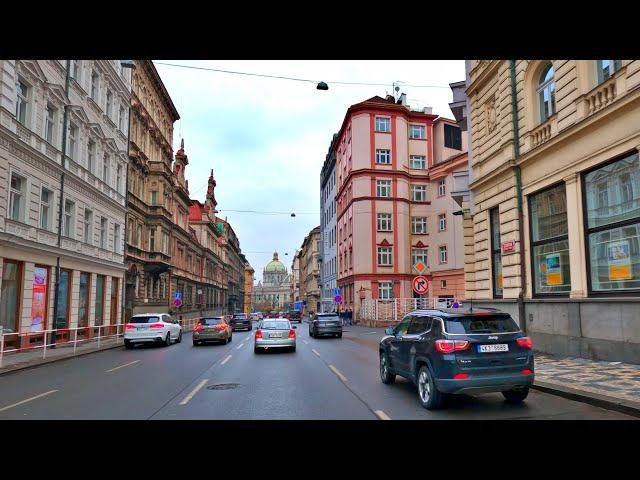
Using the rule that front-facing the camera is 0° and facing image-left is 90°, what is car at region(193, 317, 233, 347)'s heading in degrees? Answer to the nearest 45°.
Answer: approximately 180°

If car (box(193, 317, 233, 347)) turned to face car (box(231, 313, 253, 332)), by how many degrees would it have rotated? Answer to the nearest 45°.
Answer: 0° — it already faces it

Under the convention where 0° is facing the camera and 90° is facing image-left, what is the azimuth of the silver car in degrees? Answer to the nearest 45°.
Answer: approximately 180°

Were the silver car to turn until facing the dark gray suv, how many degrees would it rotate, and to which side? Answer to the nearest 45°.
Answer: approximately 180°

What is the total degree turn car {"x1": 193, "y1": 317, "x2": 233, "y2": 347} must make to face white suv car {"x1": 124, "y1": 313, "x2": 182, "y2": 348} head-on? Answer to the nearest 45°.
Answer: approximately 90° to its left

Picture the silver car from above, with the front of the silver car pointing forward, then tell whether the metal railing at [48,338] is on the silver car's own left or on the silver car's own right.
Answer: on the silver car's own left

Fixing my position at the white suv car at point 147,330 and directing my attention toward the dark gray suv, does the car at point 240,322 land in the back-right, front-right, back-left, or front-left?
back-left

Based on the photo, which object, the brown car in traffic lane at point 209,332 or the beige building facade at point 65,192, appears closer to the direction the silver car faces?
the brown car in traffic lane

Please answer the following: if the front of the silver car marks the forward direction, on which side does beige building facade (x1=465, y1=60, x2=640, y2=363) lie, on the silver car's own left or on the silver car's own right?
on the silver car's own right

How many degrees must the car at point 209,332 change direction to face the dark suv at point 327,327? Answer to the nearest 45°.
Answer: approximately 45° to its right

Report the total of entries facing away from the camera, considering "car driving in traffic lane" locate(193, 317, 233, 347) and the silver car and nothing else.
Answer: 2

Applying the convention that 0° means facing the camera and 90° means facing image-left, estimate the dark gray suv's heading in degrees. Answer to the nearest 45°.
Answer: approximately 135°
